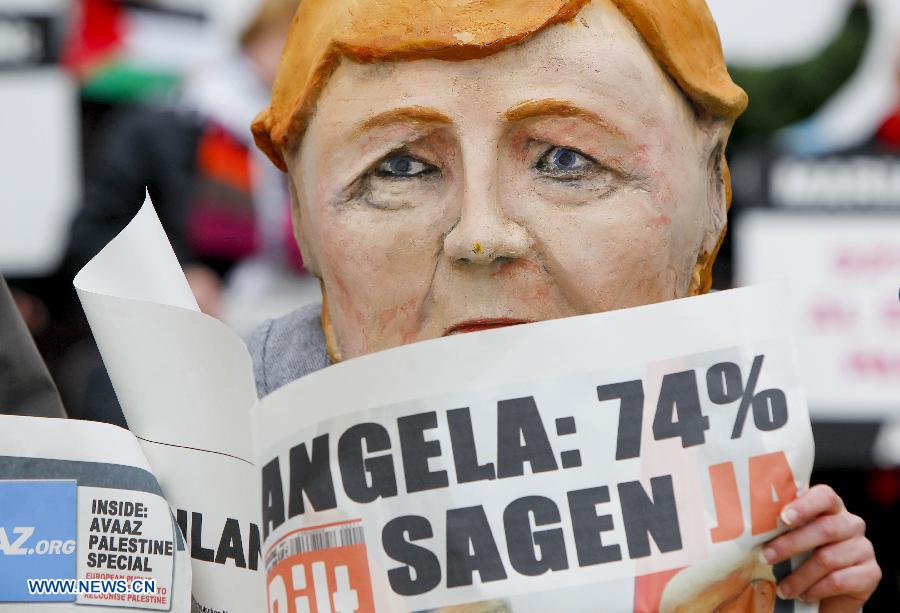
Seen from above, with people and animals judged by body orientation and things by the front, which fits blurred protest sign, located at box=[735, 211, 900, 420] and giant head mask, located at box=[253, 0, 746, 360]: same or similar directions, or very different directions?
same or similar directions

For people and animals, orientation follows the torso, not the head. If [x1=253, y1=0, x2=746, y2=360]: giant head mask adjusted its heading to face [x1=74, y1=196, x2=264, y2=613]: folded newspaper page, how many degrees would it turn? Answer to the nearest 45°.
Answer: approximately 90° to its right

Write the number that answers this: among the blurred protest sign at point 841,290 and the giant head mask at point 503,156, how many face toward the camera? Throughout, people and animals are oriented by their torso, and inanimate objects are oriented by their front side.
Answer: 2

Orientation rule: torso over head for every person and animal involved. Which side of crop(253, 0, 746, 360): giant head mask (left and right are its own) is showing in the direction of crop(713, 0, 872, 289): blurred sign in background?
back

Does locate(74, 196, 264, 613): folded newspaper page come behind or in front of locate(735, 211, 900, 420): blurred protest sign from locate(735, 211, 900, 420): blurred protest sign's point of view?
in front

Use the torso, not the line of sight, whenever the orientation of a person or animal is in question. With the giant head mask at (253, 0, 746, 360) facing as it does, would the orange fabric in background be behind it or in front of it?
behind

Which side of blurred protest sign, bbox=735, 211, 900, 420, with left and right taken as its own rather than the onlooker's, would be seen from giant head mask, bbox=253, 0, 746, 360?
front

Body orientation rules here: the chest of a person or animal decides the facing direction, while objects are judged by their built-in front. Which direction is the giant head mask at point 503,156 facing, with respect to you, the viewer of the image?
facing the viewer

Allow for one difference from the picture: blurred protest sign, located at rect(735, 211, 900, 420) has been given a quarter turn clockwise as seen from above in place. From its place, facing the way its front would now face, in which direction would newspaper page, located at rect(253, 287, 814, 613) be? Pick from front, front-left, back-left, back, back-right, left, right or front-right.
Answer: left
